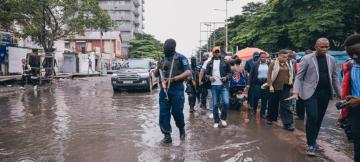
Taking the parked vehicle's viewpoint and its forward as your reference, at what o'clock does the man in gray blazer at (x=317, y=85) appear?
The man in gray blazer is roughly at 10 o'clock from the parked vehicle.

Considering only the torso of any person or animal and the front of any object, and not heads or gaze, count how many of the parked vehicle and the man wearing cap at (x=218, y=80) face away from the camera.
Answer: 0

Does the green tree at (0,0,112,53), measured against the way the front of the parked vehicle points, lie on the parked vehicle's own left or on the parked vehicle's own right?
on the parked vehicle's own right

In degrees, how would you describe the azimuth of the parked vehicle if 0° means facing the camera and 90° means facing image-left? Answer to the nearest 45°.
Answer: approximately 45°

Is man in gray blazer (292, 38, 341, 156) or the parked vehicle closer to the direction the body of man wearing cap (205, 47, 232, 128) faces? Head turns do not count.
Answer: the man in gray blazer

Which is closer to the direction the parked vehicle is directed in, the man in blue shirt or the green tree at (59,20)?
the man in blue shirt

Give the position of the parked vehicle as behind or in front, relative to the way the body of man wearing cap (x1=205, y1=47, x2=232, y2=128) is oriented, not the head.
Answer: behind

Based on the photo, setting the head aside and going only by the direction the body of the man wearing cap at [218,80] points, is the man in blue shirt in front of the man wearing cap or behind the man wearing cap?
in front

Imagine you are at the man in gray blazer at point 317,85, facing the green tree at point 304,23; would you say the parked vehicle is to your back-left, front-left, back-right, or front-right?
front-left

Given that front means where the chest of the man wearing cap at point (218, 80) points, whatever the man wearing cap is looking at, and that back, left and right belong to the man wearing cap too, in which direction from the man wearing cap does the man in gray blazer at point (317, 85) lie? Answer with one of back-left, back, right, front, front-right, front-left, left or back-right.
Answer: front-left
